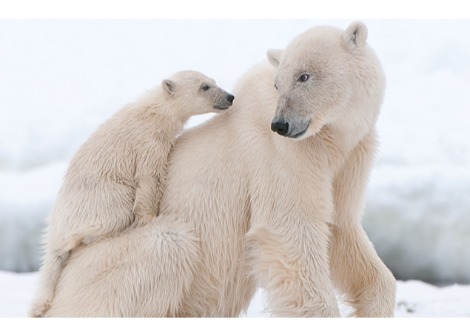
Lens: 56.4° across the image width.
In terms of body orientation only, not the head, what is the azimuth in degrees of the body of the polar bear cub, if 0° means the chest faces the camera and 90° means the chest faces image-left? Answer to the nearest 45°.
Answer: approximately 270°
